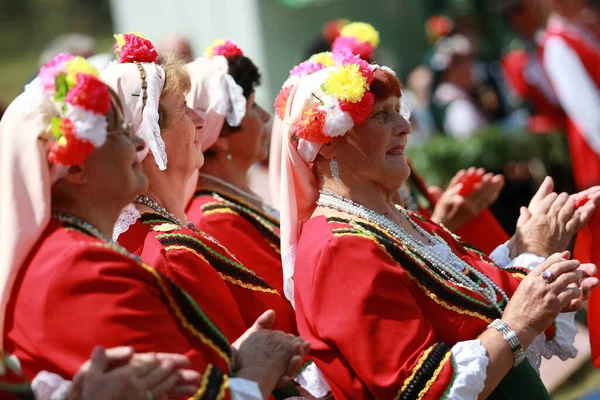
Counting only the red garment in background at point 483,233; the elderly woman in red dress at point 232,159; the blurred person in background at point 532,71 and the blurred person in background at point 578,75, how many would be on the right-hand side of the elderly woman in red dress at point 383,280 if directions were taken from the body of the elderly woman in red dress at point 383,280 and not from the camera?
0

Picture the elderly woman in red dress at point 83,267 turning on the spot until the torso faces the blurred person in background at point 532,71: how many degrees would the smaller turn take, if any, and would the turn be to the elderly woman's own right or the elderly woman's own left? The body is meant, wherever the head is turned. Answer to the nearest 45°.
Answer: approximately 45° to the elderly woman's own left

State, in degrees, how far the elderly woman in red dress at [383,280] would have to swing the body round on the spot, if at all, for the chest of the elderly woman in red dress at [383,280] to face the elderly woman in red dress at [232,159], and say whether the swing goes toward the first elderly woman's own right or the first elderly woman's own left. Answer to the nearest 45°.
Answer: approximately 135° to the first elderly woman's own left

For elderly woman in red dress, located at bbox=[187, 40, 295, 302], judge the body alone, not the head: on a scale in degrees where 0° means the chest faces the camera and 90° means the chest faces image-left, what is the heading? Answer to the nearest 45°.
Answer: approximately 270°

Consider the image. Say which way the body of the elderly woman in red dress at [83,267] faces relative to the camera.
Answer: to the viewer's right

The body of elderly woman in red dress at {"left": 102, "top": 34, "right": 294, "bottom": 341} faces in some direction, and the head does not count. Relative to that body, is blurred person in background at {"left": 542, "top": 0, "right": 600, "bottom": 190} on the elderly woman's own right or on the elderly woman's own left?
on the elderly woman's own left

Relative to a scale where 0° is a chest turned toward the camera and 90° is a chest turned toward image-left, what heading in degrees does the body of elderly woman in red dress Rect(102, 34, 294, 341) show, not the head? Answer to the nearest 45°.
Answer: approximately 270°

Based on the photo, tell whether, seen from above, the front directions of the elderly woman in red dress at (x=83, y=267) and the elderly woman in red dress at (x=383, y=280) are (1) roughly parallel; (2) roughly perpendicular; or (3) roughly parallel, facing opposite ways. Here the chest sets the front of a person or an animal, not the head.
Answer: roughly parallel

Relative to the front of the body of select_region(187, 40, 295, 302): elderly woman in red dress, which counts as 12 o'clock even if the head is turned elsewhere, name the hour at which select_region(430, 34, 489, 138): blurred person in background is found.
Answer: The blurred person in background is roughly at 10 o'clock from the elderly woman in red dress.

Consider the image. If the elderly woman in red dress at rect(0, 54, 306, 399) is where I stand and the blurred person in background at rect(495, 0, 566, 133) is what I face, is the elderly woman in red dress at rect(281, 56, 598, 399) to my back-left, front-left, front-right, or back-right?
front-right

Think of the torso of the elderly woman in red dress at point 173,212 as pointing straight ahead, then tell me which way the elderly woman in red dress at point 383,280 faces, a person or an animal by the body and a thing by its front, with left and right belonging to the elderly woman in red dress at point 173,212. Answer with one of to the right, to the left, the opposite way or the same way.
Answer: the same way

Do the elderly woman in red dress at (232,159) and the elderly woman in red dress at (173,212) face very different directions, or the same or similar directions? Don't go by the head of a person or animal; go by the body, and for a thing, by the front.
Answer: same or similar directions

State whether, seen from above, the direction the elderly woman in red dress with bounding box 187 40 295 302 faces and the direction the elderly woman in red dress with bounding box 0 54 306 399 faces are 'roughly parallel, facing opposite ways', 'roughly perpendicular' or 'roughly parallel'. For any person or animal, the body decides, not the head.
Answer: roughly parallel

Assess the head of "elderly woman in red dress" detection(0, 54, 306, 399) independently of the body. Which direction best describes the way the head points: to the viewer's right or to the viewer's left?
to the viewer's right

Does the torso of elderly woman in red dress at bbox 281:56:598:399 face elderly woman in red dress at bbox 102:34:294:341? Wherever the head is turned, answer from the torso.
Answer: no

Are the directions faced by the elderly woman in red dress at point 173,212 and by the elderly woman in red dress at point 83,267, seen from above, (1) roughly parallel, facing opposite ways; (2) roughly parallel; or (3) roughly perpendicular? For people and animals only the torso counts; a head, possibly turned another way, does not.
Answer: roughly parallel

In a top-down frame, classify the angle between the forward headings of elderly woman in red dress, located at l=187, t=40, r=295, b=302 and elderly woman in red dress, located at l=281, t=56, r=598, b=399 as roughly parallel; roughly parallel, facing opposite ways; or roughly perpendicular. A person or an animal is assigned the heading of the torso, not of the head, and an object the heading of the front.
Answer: roughly parallel

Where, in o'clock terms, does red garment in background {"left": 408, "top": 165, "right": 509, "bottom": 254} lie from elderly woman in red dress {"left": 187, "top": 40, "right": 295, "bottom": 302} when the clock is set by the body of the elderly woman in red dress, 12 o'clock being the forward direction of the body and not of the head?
The red garment in background is roughly at 12 o'clock from the elderly woman in red dress.

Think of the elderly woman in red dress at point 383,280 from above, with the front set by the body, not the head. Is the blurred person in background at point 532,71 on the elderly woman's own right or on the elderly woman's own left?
on the elderly woman's own left

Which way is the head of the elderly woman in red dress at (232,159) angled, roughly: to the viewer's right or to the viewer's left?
to the viewer's right

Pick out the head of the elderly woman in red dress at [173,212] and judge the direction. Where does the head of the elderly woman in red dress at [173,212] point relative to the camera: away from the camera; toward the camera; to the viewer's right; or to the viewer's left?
to the viewer's right

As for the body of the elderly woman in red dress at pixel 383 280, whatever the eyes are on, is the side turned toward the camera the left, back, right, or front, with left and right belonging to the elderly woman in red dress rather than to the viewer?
right
